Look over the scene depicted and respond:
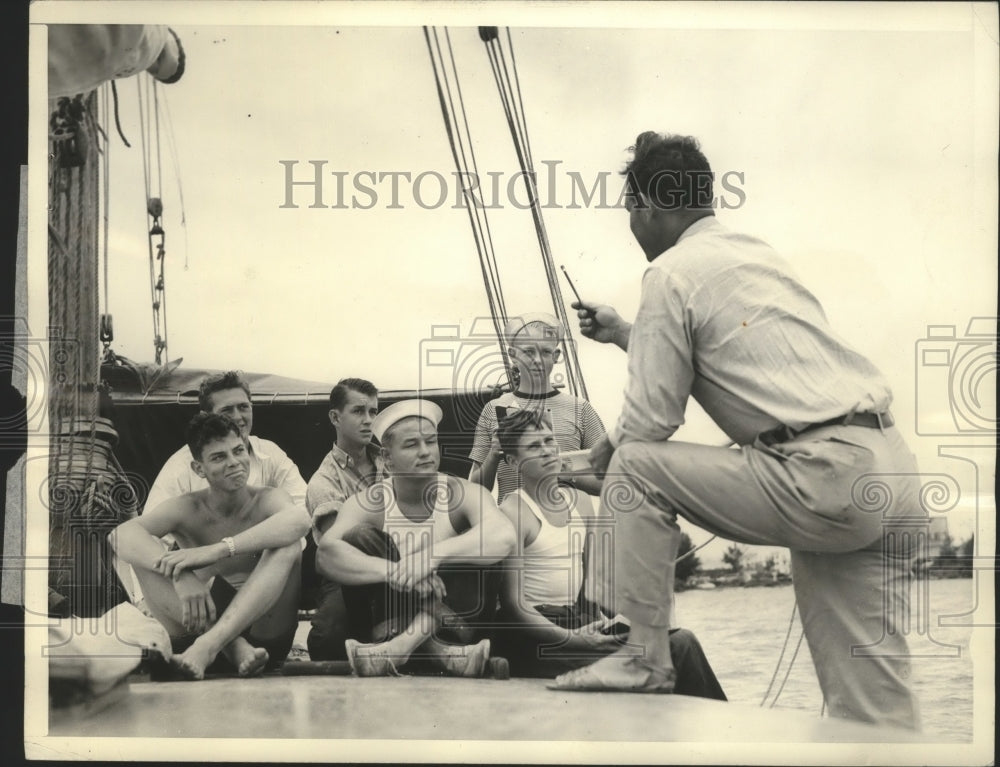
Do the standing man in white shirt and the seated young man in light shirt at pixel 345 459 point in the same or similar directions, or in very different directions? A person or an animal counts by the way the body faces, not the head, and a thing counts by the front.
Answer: very different directions

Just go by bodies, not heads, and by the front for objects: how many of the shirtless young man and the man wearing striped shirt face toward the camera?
2

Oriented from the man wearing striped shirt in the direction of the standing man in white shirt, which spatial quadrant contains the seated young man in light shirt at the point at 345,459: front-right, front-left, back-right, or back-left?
back-right

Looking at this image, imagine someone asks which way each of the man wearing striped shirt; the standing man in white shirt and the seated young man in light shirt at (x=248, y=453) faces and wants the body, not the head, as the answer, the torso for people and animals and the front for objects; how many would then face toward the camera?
2

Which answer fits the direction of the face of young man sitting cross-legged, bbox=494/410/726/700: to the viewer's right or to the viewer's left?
to the viewer's right

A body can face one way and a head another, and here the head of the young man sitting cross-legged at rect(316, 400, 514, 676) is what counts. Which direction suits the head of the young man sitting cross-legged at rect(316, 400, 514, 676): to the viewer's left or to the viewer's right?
to the viewer's right

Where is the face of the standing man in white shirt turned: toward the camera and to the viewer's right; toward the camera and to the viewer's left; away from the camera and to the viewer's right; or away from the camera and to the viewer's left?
away from the camera and to the viewer's left

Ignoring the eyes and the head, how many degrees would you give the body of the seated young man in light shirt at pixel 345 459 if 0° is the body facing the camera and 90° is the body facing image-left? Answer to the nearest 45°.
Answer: approximately 315°

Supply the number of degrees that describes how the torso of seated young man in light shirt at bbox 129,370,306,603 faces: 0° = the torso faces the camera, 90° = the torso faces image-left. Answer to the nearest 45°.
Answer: approximately 0°

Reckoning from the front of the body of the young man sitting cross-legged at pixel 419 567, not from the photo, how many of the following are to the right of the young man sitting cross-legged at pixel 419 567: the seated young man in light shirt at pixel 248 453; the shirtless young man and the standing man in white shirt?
2

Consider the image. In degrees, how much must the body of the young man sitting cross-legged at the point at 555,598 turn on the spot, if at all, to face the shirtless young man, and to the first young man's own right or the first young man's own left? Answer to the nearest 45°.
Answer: approximately 135° to the first young man's own right

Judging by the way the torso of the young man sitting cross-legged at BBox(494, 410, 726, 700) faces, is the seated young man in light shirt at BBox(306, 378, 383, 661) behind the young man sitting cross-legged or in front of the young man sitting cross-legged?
behind
